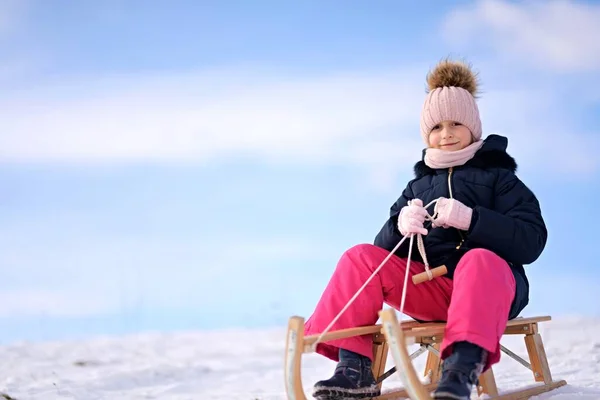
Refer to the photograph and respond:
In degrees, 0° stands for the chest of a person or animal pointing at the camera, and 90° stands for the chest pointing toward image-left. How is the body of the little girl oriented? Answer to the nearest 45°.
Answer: approximately 45°

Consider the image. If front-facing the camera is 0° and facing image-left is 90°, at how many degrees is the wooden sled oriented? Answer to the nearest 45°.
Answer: approximately 45°
